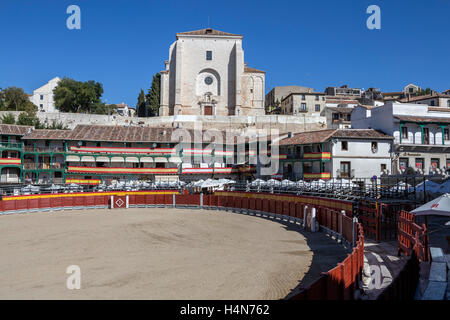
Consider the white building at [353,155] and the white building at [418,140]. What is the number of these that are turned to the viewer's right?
0

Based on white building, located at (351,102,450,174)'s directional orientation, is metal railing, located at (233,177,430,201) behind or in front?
in front

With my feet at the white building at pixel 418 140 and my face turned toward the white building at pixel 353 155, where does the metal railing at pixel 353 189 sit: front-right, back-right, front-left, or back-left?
front-left

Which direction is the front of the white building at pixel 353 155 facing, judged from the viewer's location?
facing the viewer and to the left of the viewer

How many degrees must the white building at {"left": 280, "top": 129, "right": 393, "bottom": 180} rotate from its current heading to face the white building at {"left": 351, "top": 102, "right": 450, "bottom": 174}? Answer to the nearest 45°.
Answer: approximately 135° to its left

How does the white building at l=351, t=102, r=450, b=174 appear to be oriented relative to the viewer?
toward the camera

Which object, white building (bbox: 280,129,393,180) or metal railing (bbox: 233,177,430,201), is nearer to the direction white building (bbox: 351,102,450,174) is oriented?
the metal railing

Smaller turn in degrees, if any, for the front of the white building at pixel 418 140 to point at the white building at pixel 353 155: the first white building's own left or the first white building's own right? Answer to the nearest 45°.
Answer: approximately 90° to the first white building's own right

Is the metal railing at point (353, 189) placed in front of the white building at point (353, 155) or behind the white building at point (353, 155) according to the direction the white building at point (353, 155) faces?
in front
